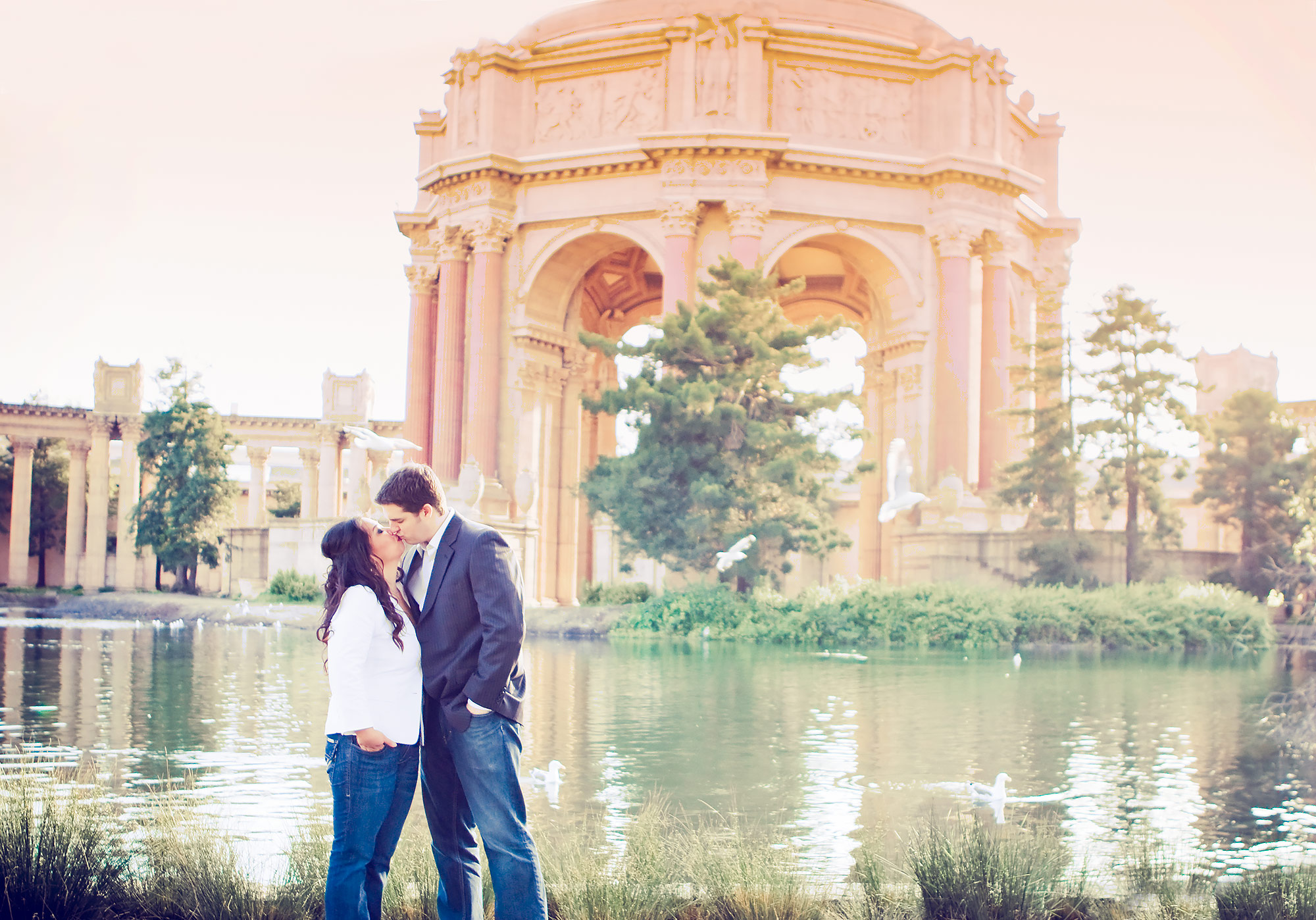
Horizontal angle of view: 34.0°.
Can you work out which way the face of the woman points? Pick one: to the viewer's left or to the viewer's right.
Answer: to the viewer's right

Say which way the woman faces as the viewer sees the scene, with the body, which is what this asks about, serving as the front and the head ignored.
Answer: to the viewer's right

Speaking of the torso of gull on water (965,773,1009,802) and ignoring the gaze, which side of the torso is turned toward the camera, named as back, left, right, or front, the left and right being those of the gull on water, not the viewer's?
right

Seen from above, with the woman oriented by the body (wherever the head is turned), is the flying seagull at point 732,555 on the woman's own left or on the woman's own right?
on the woman's own left

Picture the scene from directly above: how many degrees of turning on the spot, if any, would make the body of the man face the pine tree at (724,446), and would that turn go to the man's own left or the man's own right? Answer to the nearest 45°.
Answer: approximately 135° to the man's own right

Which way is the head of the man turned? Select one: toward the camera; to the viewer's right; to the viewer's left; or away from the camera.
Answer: to the viewer's left
